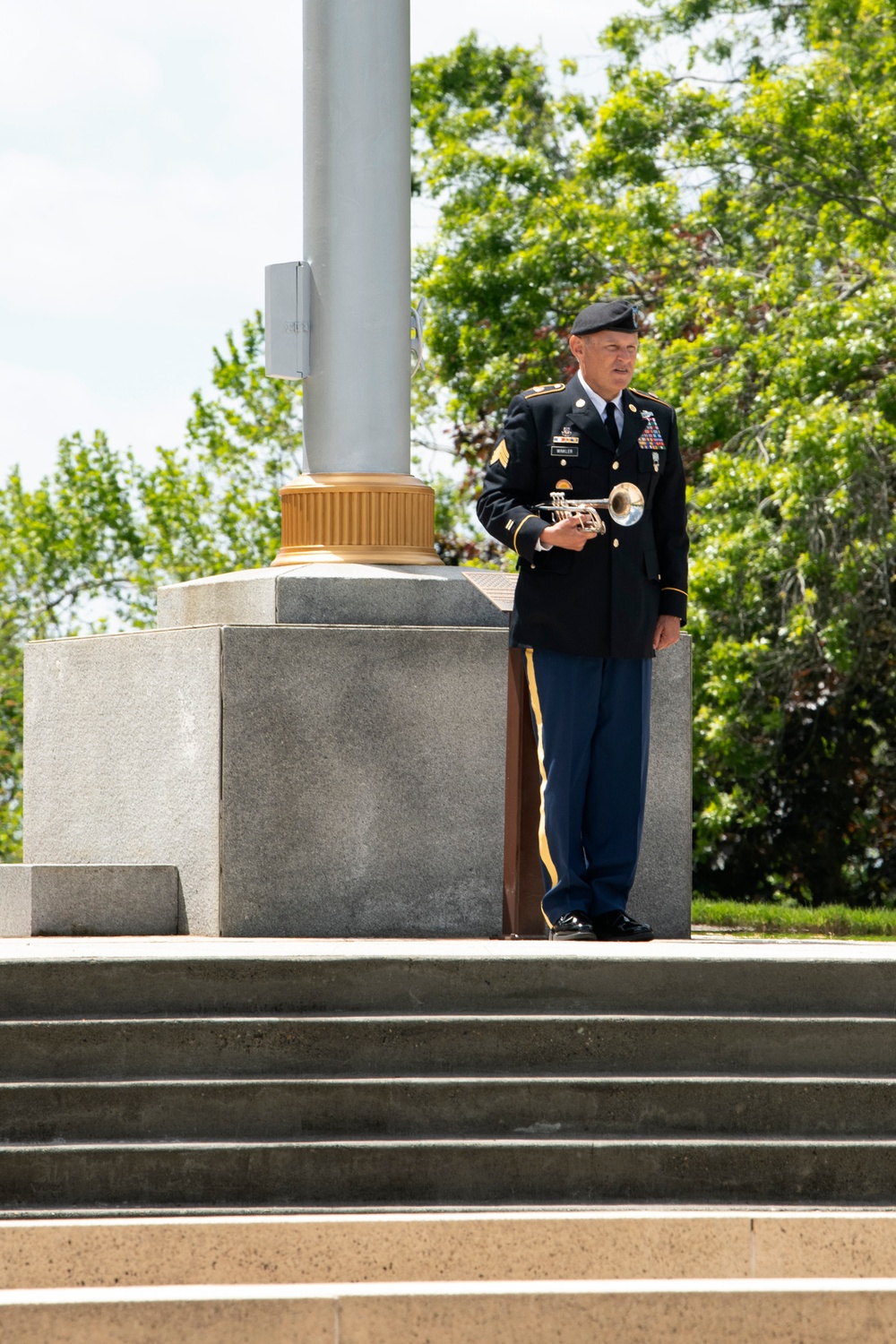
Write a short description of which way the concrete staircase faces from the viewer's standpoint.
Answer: facing the viewer

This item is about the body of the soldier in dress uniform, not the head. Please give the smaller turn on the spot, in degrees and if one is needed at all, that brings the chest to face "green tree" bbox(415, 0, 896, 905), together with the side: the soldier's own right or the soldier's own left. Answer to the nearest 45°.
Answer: approximately 135° to the soldier's own left

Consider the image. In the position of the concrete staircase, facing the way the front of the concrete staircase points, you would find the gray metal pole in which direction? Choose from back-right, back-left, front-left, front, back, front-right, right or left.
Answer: back

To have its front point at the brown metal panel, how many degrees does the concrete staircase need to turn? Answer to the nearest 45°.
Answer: approximately 180°

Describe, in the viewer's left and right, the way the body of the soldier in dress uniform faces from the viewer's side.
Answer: facing the viewer and to the right of the viewer

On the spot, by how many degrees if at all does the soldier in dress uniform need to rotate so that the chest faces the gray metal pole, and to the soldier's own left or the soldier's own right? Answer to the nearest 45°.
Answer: approximately 180°

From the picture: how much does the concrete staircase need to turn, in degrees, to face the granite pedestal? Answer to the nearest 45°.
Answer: approximately 180°
